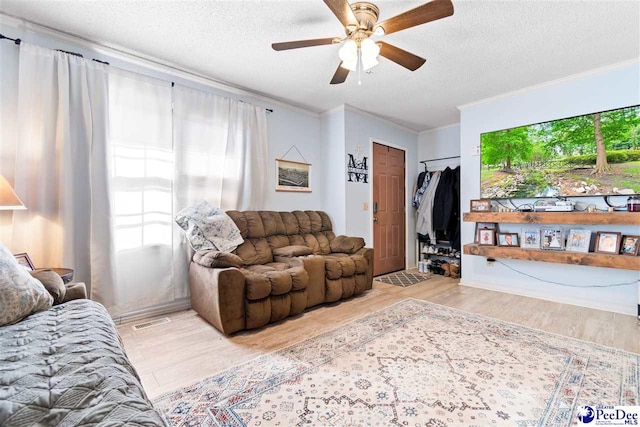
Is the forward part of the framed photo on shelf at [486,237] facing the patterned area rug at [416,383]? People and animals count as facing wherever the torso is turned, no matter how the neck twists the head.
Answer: yes

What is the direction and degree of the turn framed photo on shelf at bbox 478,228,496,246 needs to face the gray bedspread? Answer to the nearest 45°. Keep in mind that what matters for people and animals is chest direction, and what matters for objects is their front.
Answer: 0° — it already faces it

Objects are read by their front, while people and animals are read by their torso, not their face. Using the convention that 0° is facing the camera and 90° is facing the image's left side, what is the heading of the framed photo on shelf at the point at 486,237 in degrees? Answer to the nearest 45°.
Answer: approximately 0°

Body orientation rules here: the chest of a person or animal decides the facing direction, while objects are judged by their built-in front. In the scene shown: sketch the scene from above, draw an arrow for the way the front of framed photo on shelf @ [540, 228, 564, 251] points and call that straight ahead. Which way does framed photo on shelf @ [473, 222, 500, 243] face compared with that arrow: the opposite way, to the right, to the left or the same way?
the same way

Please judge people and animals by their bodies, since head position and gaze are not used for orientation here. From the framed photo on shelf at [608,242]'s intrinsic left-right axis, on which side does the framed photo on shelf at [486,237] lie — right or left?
on its right

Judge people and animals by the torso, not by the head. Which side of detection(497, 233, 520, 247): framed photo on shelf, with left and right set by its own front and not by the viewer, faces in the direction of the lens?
front

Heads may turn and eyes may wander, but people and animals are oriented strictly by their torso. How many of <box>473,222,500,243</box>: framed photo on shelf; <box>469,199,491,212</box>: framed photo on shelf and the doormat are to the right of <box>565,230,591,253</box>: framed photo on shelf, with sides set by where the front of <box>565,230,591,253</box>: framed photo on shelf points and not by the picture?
3

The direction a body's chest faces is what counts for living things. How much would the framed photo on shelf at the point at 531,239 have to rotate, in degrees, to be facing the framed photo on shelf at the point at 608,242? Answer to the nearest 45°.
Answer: approximately 90° to its left

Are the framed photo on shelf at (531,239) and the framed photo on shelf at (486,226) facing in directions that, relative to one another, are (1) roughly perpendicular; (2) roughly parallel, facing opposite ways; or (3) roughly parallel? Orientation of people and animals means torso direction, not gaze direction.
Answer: roughly parallel

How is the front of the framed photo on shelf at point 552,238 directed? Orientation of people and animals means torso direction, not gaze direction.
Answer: toward the camera

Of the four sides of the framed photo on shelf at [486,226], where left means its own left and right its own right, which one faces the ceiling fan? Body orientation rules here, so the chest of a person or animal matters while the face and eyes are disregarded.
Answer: front

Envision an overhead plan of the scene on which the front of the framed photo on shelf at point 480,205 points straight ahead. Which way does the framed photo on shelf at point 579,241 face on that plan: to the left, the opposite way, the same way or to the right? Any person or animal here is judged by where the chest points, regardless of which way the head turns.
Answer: the same way

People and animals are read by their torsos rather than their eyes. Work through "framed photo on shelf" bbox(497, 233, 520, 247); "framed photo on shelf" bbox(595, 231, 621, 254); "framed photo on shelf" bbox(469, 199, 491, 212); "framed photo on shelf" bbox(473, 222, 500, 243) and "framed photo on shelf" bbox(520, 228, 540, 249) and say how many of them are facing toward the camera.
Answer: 5

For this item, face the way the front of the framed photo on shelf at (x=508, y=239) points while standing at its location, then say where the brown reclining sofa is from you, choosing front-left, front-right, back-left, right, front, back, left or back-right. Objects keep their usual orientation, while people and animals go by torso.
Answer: front-right

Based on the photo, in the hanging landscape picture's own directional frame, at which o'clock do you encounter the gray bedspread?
The gray bedspread is roughly at 2 o'clock from the hanging landscape picture.

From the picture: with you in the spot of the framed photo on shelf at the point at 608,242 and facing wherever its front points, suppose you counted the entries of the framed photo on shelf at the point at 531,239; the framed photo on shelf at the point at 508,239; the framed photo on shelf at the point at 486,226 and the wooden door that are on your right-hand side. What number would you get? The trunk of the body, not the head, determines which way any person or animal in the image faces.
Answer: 4

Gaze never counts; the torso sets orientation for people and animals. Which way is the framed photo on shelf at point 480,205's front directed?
toward the camera

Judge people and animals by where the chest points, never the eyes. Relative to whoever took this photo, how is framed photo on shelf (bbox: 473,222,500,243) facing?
facing the viewer
